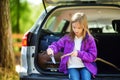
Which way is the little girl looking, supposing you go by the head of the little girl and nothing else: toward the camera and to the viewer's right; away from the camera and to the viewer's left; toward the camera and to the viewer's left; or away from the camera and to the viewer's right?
toward the camera and to the viewer's left

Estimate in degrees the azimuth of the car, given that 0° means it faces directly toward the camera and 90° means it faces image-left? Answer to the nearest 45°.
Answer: approximately 180°
